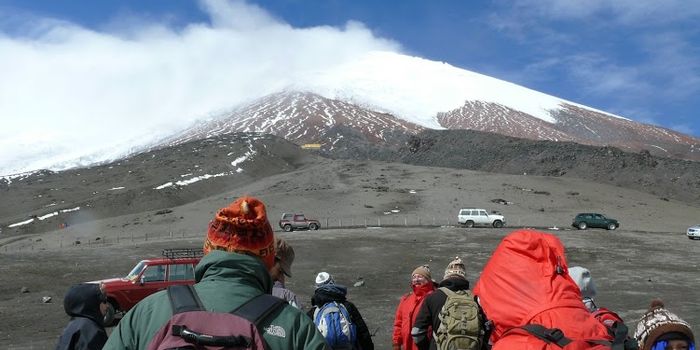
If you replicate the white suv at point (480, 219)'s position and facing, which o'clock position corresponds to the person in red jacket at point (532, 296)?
The person in red jacket is roughly at 3 o'clock from the white suv.

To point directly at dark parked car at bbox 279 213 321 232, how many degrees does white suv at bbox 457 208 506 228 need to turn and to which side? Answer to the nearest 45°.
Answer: approximately 180°

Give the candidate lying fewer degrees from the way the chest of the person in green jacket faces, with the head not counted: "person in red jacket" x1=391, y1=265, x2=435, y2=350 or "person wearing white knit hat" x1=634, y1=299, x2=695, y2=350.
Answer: the person in red jacket

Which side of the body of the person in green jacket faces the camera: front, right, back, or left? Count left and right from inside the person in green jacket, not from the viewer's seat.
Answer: back

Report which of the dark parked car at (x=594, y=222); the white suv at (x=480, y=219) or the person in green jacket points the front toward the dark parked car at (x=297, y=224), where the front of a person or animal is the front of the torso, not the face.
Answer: the person in green jacket

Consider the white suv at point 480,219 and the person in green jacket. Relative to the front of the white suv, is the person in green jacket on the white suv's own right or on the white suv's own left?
on the white suv's own right

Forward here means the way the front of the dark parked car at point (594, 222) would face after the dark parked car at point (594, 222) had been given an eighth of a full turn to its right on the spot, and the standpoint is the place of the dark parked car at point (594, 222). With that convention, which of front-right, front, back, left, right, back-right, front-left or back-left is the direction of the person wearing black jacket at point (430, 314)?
front-right

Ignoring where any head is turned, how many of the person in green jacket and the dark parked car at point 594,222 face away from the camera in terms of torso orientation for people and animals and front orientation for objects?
1

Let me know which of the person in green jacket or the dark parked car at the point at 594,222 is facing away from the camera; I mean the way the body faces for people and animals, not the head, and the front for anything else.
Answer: the person in green jacket

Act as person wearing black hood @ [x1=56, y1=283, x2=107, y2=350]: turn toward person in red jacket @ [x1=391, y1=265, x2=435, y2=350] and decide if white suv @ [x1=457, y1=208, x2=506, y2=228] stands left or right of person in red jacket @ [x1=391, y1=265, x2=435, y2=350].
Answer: left

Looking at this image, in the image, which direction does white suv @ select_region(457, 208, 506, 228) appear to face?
to the viewer's right

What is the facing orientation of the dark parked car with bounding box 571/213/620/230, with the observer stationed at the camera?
facing to the right of the viewer
